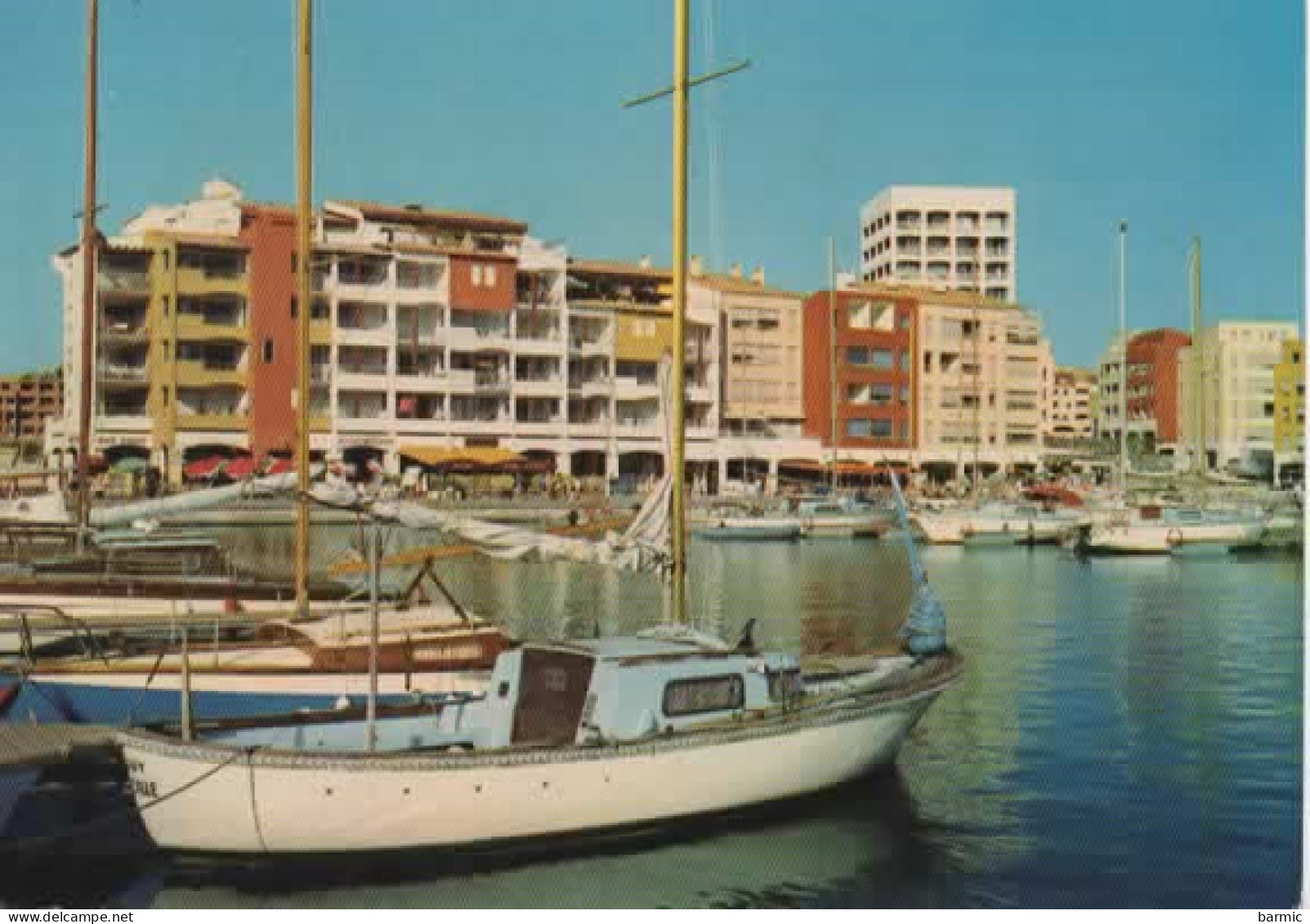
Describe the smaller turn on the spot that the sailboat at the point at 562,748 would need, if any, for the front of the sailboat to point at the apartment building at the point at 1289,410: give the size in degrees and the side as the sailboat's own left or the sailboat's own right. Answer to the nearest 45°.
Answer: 0° — it already faces it

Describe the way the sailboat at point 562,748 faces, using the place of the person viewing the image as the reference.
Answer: facing away from the viewer and to the right of the viewer

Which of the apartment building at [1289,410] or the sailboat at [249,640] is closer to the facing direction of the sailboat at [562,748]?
the apartment building
